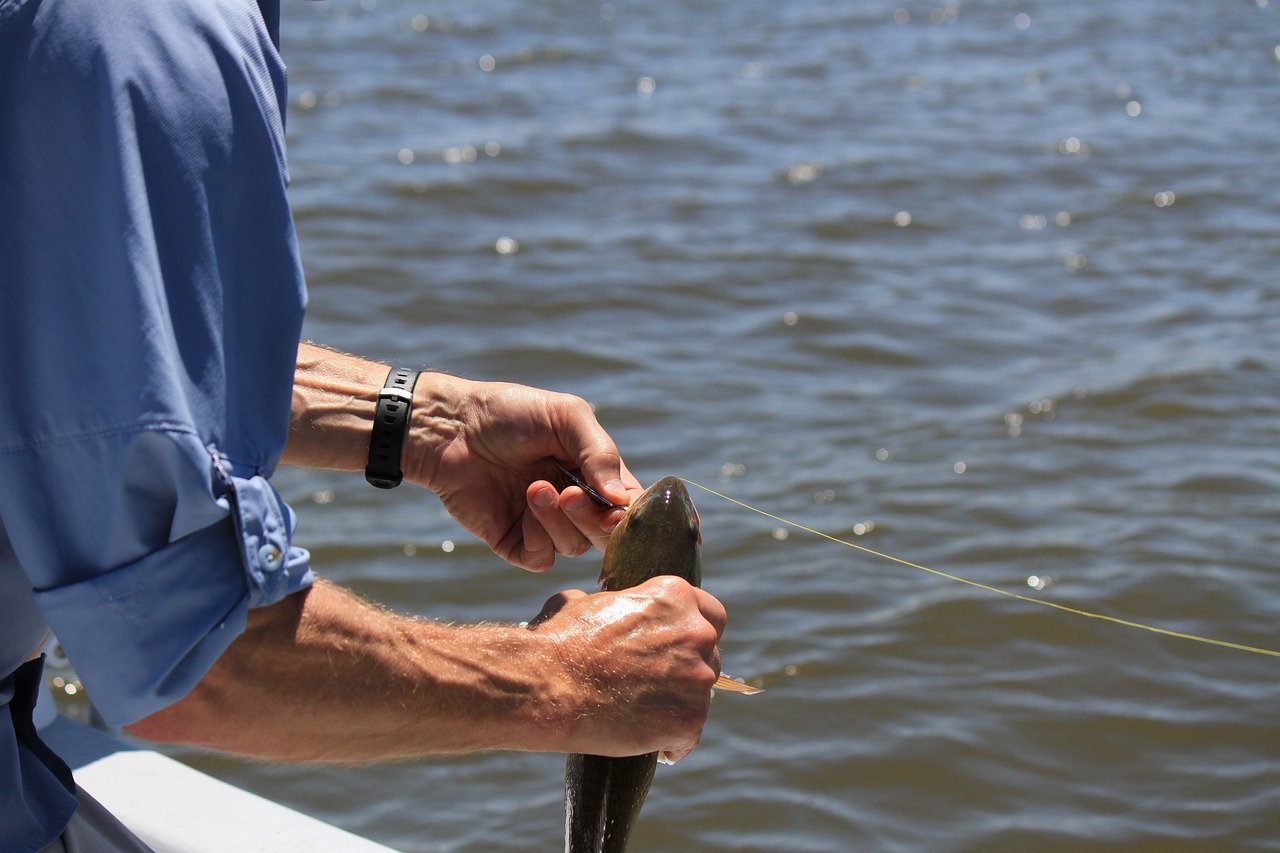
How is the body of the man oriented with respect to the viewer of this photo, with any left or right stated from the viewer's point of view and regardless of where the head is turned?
facing to the right of the viewer
